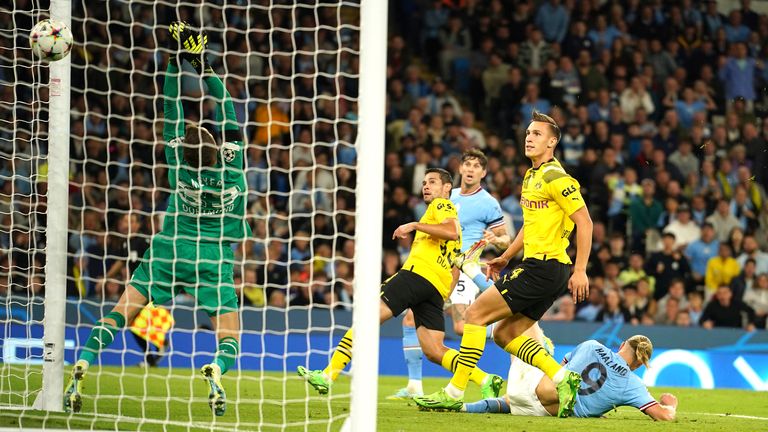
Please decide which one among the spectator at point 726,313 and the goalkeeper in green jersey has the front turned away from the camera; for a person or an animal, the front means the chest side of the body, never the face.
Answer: the goalkeeper in green jersey

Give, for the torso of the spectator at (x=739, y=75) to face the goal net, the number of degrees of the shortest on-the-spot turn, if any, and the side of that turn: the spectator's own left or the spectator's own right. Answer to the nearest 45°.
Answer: approximately 45° to the spectator's own right

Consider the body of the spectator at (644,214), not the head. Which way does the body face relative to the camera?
toward the camera

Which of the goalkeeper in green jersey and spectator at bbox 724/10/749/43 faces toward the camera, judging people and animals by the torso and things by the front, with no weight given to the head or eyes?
the spectator

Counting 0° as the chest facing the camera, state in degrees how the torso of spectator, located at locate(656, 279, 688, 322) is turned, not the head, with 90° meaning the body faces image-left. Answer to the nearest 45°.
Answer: approximately 0°

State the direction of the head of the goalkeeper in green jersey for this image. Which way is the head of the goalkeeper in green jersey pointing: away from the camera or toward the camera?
away from the camera

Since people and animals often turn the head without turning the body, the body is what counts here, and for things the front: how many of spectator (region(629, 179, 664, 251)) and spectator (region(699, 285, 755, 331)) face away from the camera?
0

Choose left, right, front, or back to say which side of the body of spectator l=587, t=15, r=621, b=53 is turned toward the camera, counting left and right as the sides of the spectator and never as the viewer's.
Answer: front

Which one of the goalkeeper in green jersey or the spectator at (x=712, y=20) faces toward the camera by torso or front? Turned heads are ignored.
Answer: the spectator

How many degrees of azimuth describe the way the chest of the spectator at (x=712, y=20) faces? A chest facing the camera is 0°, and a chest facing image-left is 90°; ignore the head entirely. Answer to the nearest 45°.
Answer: approximately 0°
